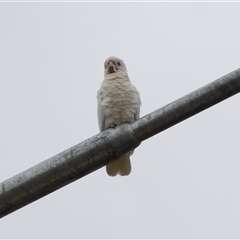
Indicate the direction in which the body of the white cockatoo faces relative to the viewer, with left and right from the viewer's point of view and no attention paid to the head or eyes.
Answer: facing the viewer
